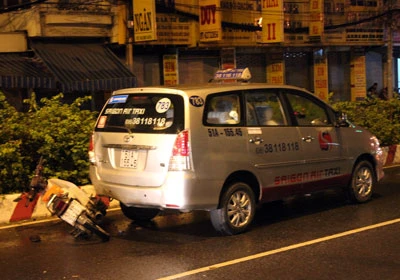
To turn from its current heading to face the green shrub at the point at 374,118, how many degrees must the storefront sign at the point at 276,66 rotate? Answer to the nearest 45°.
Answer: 0° — it already faces it

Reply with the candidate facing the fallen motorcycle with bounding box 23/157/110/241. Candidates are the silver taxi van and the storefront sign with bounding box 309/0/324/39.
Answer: the storefront sign

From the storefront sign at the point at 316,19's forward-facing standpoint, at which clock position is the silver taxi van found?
The silver taxi van is roughly at 12 o'clock from the storefront sign.

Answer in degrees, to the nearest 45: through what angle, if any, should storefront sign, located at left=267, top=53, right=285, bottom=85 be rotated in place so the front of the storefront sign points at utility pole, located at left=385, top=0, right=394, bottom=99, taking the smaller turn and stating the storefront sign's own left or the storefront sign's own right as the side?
approximately 90° to the storefront sign's own left

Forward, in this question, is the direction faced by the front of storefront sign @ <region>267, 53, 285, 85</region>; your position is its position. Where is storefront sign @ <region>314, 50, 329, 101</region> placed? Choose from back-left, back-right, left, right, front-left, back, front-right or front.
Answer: back-left

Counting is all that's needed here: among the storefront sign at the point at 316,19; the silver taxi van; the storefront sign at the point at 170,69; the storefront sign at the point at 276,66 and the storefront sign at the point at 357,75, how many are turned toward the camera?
4

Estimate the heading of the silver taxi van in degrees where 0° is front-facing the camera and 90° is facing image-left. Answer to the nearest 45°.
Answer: approximately 225°

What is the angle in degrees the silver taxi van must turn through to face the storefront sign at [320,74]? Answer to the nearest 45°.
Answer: approximately 45° to its left

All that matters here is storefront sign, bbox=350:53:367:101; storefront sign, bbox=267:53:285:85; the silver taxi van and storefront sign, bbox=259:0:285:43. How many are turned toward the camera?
3
